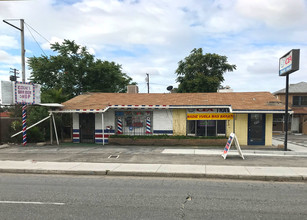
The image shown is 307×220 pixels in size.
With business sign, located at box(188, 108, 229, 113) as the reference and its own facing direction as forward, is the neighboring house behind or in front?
behind

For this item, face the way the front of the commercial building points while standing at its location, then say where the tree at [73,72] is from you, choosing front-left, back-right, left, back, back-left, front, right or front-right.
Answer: back-right

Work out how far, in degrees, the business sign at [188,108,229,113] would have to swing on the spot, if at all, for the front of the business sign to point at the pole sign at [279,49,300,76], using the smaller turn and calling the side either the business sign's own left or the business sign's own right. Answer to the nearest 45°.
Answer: approximately 45° to the business sign's own left

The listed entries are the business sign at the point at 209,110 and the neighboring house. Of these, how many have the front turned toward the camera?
2

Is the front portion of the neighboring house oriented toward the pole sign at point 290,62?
yes

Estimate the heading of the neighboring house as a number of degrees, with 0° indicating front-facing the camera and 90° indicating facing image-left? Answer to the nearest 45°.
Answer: approximately 0°

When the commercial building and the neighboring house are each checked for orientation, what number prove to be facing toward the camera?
2

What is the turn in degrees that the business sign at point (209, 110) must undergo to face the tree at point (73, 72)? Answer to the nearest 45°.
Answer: approximately 135° to its right

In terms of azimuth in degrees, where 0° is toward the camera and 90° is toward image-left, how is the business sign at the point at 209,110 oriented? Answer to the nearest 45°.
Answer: approximately 0°

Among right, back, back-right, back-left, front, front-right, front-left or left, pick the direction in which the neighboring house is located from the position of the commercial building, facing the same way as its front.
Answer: back-left

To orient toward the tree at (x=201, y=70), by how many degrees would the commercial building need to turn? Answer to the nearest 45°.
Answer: approximately 180°
